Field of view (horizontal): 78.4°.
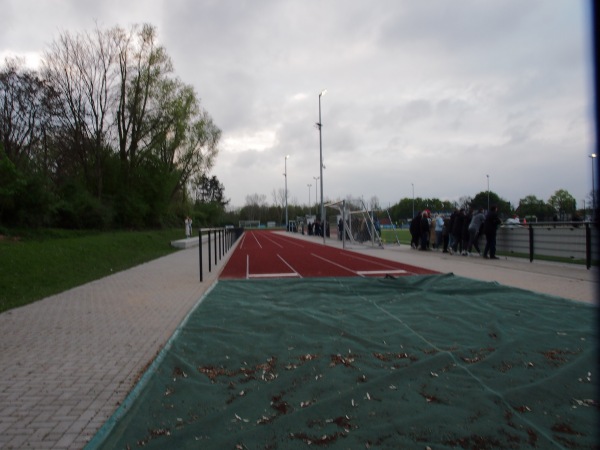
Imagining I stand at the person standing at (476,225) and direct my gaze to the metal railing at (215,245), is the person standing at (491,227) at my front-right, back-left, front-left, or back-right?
back-left

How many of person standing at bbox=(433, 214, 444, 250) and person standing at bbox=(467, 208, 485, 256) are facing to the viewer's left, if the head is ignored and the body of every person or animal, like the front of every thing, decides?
0

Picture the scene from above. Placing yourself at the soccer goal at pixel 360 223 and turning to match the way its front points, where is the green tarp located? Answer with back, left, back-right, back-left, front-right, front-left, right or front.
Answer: left

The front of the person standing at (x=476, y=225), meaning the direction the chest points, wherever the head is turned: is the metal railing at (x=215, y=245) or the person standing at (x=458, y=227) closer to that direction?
the person standing

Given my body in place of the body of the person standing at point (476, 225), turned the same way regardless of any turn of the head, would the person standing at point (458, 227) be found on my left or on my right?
on my left

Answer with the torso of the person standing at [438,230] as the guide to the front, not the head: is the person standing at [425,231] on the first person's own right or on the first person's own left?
on the first person's own left

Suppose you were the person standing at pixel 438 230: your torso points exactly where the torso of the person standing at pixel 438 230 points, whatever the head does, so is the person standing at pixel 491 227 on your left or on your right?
on your right

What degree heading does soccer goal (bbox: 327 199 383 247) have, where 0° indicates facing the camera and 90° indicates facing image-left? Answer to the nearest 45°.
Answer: approximately 90°
